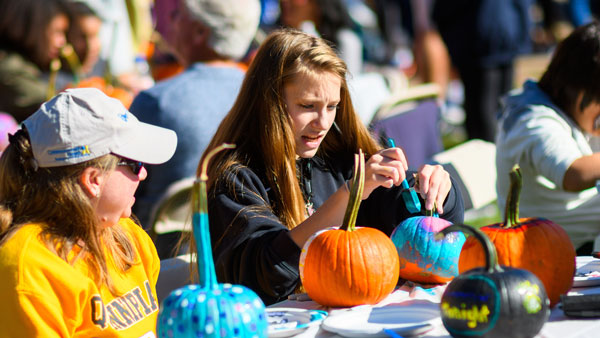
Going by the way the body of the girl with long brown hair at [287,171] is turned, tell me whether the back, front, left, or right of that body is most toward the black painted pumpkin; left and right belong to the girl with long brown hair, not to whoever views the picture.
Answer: front

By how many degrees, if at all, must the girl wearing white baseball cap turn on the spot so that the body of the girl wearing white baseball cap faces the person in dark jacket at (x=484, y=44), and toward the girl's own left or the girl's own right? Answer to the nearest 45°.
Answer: approximately 90° to the girl's own left

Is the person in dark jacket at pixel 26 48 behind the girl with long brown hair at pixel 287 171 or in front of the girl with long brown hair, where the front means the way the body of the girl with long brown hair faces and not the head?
behind

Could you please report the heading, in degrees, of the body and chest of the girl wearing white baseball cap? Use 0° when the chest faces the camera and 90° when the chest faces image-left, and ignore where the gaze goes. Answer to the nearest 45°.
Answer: approximately 315°

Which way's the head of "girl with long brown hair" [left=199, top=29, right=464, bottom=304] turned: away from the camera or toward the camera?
toward the camera

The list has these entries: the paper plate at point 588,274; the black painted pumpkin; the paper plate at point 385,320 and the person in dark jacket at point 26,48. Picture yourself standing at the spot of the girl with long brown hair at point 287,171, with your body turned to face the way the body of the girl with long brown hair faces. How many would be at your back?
1

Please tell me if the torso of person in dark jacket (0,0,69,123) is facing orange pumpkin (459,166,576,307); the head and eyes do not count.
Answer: no

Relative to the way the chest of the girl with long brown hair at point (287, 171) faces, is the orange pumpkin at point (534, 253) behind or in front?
in front

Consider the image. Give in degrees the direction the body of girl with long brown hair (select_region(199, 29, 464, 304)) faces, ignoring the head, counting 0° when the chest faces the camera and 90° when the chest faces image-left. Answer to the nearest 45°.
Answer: approximately 315°

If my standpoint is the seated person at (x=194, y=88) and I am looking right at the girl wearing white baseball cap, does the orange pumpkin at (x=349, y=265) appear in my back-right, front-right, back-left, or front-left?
front-left
